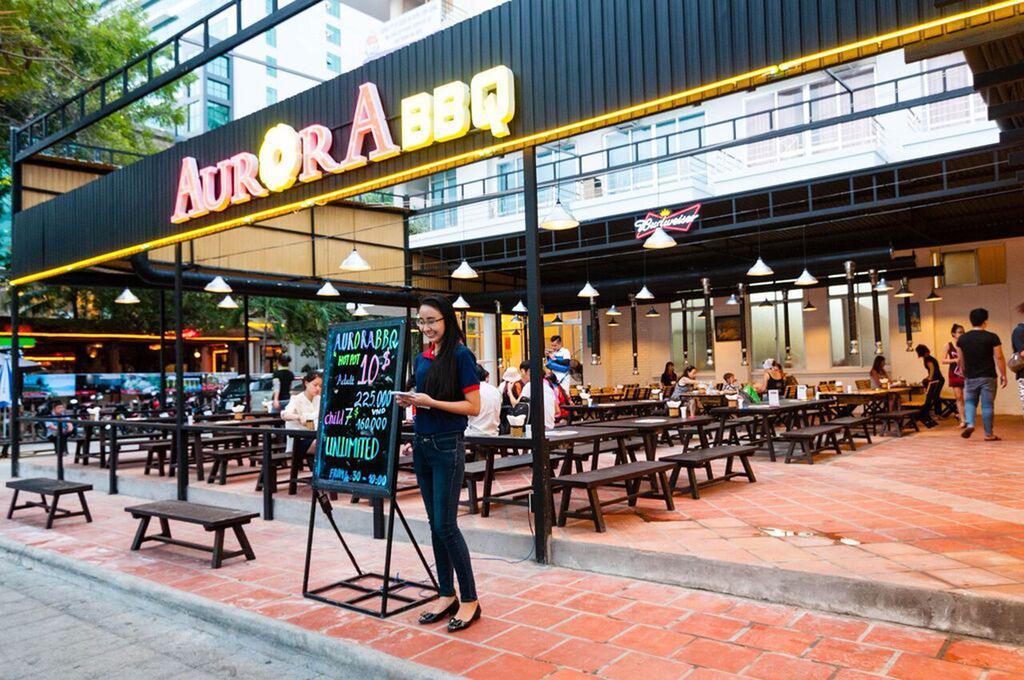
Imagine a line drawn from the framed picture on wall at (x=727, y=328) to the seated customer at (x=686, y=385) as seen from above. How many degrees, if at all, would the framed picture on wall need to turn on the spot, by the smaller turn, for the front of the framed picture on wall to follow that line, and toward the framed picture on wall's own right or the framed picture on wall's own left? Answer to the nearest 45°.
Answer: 0° — it already faces them

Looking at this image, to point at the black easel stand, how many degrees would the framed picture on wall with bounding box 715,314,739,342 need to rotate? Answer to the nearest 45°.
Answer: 0° — it already faces it

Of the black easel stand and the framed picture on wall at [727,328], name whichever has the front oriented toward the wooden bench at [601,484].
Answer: the framed picture on wall

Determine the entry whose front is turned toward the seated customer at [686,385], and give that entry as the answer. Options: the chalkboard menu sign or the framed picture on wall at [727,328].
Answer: the framed picture on wall

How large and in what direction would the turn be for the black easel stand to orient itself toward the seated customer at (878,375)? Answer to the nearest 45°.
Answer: approximately 180°

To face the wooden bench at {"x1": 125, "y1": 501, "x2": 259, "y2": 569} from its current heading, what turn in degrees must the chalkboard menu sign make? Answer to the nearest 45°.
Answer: approximately 90° to its right

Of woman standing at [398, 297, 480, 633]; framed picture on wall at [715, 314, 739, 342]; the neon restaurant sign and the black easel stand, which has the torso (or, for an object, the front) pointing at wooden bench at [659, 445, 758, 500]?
the framed picture on wall

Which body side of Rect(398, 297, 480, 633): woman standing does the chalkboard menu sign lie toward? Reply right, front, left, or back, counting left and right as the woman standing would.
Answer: right

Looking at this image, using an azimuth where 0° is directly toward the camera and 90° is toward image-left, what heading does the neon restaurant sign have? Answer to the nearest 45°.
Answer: approximately 45°
